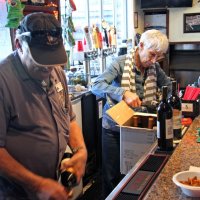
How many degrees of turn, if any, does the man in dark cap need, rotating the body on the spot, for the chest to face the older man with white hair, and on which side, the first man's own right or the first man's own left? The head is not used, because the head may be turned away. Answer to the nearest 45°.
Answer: approximately 90° to the first man's own left

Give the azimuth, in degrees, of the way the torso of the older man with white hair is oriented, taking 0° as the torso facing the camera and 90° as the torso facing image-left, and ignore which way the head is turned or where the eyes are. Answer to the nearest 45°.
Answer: approximately 315°

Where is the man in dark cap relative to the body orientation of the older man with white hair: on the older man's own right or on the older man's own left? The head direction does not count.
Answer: on the older man's own right

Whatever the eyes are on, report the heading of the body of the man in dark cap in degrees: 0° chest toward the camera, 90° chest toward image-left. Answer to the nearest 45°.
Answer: approximately 315°

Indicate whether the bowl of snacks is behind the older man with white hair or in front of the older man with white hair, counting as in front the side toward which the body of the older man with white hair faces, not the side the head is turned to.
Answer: in front

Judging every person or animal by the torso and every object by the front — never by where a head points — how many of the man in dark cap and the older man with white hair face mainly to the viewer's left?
0
